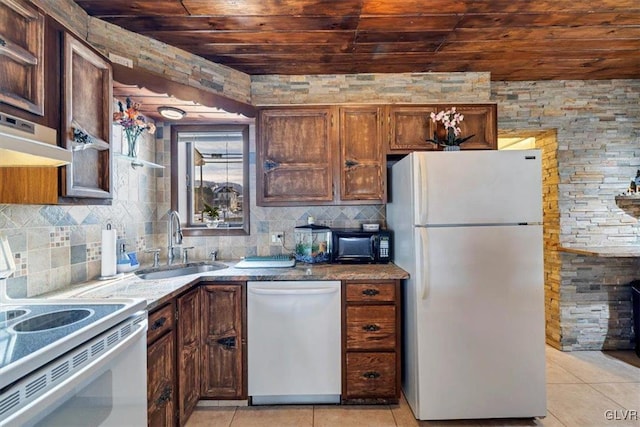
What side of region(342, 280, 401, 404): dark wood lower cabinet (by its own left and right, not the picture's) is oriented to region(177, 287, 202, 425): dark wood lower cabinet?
right

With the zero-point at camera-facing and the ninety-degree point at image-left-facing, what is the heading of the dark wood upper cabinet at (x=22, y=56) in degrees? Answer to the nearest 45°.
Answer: approximately 315°

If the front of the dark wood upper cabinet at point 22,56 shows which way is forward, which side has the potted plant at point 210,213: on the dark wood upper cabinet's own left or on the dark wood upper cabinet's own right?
on the dark wood upper cabinet's own left

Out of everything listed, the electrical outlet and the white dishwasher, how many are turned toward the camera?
2
